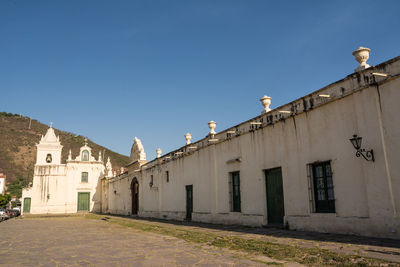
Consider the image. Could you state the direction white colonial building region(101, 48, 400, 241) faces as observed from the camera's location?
facing the viewer and to the left of the viewer
